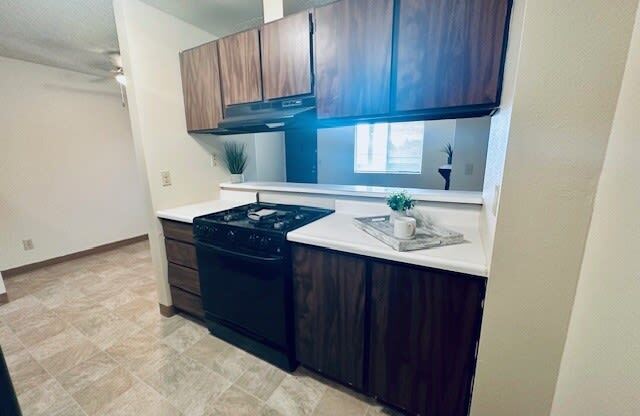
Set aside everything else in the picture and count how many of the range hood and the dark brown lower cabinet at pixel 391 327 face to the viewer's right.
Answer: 0

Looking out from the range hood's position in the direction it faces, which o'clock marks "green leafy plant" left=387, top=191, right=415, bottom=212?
The green leafy plant is roughly at 9 o'clock from the range hood.

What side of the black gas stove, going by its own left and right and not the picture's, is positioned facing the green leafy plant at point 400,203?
left

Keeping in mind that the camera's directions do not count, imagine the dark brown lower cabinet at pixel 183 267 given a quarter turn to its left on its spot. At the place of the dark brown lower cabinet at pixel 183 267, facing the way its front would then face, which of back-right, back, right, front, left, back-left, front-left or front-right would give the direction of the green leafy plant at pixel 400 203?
front

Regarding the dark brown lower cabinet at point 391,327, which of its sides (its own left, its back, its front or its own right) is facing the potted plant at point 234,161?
right

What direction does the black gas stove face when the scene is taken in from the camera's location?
facing the viewer and to the left of the viewer

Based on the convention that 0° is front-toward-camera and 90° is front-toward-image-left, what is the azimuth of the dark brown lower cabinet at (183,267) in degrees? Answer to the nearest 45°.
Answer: approximately 45°

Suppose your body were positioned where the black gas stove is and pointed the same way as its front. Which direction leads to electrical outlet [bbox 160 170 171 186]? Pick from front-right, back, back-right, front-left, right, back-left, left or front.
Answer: right

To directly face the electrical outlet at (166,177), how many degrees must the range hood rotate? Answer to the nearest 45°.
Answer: approximately 90° to its right

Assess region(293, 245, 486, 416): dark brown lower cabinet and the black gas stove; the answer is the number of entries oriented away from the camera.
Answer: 0

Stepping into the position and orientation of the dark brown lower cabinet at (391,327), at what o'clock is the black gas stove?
The black gas stove is roughly at 2 o'clock from the dark brown lower cabinet.

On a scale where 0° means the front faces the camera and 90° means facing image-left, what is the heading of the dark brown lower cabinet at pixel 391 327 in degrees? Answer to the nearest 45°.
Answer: approximately 45°
